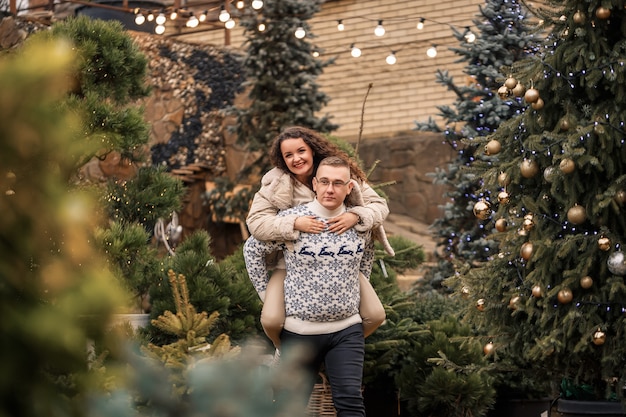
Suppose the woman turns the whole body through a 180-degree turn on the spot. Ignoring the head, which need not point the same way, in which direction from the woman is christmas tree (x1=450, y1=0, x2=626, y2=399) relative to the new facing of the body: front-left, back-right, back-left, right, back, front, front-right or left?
right

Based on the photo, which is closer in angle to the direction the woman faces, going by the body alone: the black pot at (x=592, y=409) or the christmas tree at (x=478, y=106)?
the black pot

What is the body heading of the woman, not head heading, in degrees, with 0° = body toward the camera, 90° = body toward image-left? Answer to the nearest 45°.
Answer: approximately 0°

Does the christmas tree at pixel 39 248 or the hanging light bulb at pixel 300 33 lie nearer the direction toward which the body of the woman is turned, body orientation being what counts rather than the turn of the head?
the christmas tree

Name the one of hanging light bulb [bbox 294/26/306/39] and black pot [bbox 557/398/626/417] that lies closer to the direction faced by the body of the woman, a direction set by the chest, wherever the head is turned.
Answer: the black pot

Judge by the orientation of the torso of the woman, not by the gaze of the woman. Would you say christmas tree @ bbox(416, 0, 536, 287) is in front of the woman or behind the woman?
behind

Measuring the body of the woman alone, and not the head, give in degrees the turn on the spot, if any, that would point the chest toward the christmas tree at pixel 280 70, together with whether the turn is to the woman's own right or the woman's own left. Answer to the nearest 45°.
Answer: approximately 180°

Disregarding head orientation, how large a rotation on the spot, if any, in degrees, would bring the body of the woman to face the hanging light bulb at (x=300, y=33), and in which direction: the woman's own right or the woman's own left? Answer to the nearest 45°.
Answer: approximately 180°
